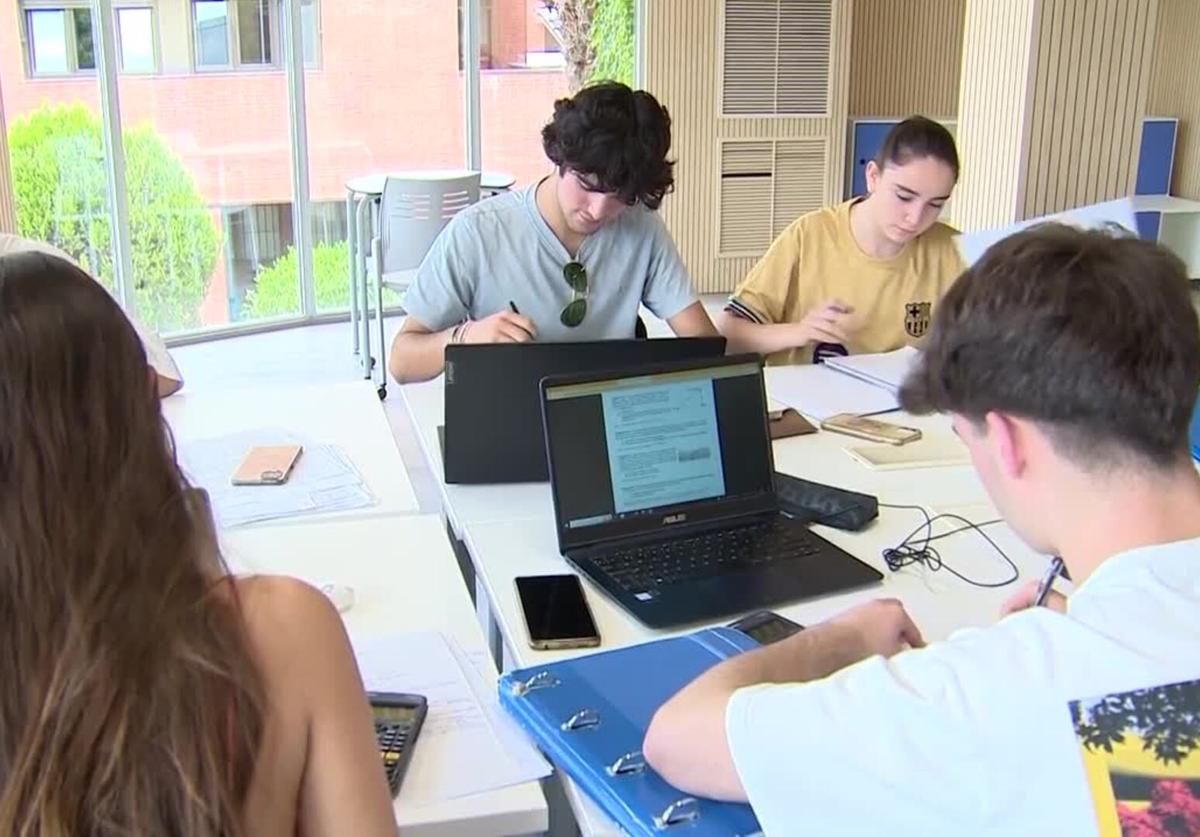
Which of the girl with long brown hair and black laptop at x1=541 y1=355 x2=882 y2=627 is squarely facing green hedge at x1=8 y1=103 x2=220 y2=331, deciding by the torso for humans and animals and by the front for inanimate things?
the girl with long brown hair

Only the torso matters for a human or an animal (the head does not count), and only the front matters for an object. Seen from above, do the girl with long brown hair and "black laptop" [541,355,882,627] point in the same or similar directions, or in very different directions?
very different directions

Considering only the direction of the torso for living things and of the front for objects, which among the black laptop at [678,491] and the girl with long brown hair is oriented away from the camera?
the girl with long brown hair

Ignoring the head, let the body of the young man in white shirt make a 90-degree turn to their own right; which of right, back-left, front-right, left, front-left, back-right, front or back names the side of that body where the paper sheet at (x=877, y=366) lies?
front-left

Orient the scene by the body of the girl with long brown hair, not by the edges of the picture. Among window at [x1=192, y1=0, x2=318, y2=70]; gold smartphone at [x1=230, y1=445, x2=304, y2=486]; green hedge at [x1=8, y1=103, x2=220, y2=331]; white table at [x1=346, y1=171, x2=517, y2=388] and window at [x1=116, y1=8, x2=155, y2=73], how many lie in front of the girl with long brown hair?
5

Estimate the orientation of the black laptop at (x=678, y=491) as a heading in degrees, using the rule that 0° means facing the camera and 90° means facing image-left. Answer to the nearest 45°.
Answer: approximately 315°

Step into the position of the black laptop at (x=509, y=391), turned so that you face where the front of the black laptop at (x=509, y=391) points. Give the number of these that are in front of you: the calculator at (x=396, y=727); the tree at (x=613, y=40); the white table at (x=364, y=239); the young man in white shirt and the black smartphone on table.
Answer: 2

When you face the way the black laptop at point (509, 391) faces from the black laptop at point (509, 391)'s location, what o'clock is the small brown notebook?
The small brown notebook is roughly at 2 o'clock from the black laptop.

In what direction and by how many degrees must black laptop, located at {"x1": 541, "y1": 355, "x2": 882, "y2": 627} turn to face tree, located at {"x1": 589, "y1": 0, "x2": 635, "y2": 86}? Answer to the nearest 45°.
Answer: approximately 135° to its left

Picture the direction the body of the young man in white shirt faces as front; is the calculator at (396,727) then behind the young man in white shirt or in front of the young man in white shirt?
in front

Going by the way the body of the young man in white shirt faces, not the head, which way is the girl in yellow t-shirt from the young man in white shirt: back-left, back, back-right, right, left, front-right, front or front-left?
front-right

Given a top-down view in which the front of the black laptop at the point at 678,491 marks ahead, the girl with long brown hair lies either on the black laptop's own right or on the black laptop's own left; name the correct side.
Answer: on the black laptop's own right

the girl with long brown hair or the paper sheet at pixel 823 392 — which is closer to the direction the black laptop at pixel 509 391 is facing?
the paper sheet

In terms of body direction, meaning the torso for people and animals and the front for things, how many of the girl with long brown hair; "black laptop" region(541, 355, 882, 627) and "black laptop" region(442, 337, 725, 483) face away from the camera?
2

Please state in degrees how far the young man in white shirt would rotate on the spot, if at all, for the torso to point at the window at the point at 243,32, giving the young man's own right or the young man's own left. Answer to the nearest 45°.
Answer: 0° — they already face it

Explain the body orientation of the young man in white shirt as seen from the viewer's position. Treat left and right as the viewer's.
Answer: facing away from the viewer and to the left of the viewer

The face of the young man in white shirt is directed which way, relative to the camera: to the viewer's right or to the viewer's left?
to the viewer's left

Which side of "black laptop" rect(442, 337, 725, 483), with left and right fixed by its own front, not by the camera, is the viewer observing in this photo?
back

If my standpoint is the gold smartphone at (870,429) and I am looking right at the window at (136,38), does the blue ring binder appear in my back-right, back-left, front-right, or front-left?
back-left

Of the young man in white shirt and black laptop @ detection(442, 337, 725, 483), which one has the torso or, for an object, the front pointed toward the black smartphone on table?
the young man in white shirt
